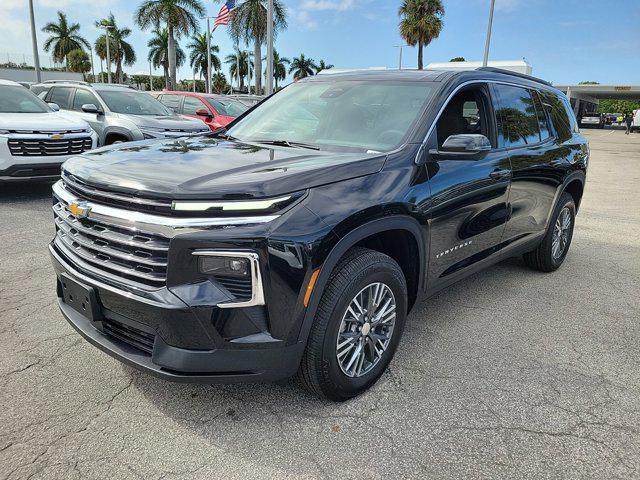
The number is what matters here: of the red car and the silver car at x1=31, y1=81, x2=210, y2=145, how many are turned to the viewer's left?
0

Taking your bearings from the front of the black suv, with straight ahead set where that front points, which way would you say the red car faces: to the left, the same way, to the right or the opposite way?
to the left

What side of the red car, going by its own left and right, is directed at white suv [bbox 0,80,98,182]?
right

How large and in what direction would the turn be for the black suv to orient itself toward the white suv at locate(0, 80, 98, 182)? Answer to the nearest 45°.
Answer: approximately 90° to its right

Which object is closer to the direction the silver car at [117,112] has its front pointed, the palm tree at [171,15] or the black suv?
the black suv

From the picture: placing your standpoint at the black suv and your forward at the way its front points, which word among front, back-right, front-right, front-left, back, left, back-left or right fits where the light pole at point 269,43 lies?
back-right

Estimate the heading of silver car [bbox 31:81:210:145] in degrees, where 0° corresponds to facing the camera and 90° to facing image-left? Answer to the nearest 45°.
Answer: approximately 315°

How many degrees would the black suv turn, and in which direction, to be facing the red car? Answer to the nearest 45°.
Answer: approximately 135° to its right

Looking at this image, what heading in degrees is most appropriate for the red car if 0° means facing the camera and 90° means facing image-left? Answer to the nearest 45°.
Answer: approximately 315°

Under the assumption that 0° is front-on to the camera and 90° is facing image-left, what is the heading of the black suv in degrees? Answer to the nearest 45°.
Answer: approximately 45°

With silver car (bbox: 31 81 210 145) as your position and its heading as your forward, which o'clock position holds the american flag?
The american flag is roughly at 8 o'clock from the silver car.

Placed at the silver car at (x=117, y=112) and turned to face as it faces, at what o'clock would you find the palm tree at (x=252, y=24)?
The palm tree is roughly at 8 o'clock from the silver car.

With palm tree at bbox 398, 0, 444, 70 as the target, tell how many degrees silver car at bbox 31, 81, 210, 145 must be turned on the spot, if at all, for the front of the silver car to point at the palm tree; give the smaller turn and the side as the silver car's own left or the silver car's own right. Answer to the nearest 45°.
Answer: approximately 90° to the silver car's own left
